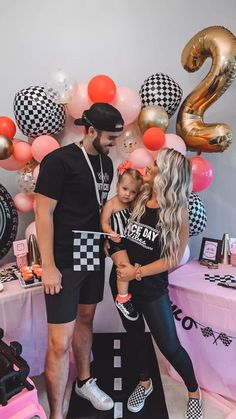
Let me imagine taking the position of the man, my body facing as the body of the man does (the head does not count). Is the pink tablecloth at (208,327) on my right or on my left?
on my left

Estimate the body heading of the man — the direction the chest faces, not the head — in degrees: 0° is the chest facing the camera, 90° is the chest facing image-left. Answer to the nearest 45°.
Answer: approximately 315°

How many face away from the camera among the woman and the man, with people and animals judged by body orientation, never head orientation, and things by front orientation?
0

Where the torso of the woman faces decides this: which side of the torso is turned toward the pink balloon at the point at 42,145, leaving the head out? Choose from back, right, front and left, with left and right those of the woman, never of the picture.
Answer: right

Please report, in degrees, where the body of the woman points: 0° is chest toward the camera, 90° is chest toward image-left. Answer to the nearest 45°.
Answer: approximately 45°

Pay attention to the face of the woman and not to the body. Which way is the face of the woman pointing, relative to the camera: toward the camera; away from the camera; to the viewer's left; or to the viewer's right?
to the viewer's left

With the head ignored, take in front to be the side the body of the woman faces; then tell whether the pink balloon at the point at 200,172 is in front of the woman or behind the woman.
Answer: behind

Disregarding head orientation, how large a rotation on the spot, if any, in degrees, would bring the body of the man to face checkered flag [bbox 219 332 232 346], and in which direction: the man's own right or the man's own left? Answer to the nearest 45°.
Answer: approximately 45° to the man's own left

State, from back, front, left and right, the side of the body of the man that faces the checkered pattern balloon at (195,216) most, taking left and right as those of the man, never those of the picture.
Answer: left

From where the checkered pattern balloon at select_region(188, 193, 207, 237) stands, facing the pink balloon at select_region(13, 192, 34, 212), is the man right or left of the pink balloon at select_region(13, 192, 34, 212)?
left
